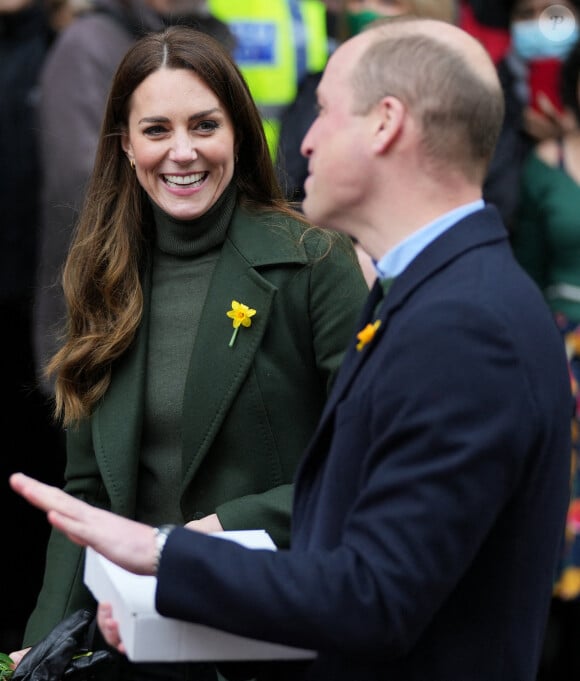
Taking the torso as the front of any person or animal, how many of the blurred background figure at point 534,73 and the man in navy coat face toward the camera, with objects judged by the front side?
1

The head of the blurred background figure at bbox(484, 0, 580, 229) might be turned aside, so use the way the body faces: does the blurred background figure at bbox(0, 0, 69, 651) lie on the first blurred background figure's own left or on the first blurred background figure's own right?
on the first blurred background figure's own right

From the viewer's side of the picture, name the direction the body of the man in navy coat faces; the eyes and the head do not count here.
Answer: to the viewer's left

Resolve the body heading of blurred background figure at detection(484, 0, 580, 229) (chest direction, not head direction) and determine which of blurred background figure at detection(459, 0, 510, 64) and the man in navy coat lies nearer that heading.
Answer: the man in navy coat

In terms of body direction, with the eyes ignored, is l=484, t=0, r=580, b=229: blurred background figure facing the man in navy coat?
yes

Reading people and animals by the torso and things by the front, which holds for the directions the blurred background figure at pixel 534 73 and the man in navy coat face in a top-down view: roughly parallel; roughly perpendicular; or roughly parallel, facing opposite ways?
roughly perpendicular

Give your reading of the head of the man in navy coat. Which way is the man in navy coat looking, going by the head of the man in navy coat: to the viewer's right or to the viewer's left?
to the viewer's left

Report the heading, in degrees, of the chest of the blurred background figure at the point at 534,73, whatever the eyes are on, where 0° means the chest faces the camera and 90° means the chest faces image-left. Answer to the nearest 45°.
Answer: approximately 0°
